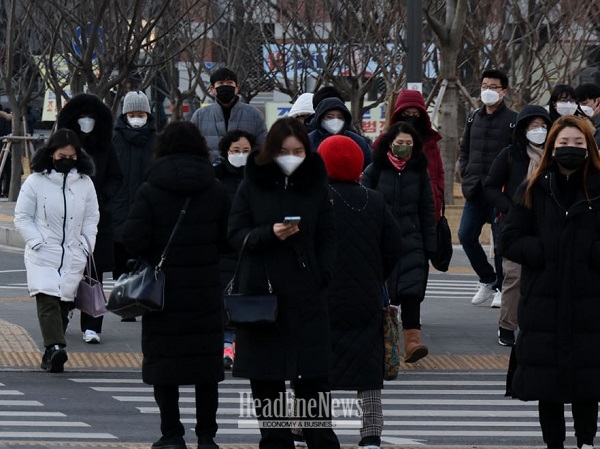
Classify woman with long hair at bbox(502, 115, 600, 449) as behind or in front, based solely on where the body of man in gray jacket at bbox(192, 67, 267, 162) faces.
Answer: in front

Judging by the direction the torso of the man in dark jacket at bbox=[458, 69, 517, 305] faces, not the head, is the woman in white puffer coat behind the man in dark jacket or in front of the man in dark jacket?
in front

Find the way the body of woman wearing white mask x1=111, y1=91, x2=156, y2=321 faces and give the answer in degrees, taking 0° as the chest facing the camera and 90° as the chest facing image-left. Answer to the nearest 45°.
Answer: approximately 0°

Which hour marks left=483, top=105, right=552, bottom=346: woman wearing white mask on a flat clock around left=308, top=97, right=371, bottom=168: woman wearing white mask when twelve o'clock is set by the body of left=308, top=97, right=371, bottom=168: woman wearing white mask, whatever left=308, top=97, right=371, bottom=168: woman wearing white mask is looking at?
left=483, top=105, right=552, bottom=346: woman wearing white mask is roughly at 9 o'clock from left=308, top=97, right=371, bottom=168: woman wearing white mask.

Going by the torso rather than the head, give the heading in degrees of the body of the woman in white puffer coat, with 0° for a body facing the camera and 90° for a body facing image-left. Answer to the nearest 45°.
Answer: approximately 0°

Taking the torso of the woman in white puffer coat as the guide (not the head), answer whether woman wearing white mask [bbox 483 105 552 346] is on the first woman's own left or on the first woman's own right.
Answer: on the first woman's own left

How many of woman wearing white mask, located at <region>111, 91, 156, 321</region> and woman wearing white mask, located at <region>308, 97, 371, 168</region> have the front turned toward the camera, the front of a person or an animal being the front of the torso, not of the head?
2
